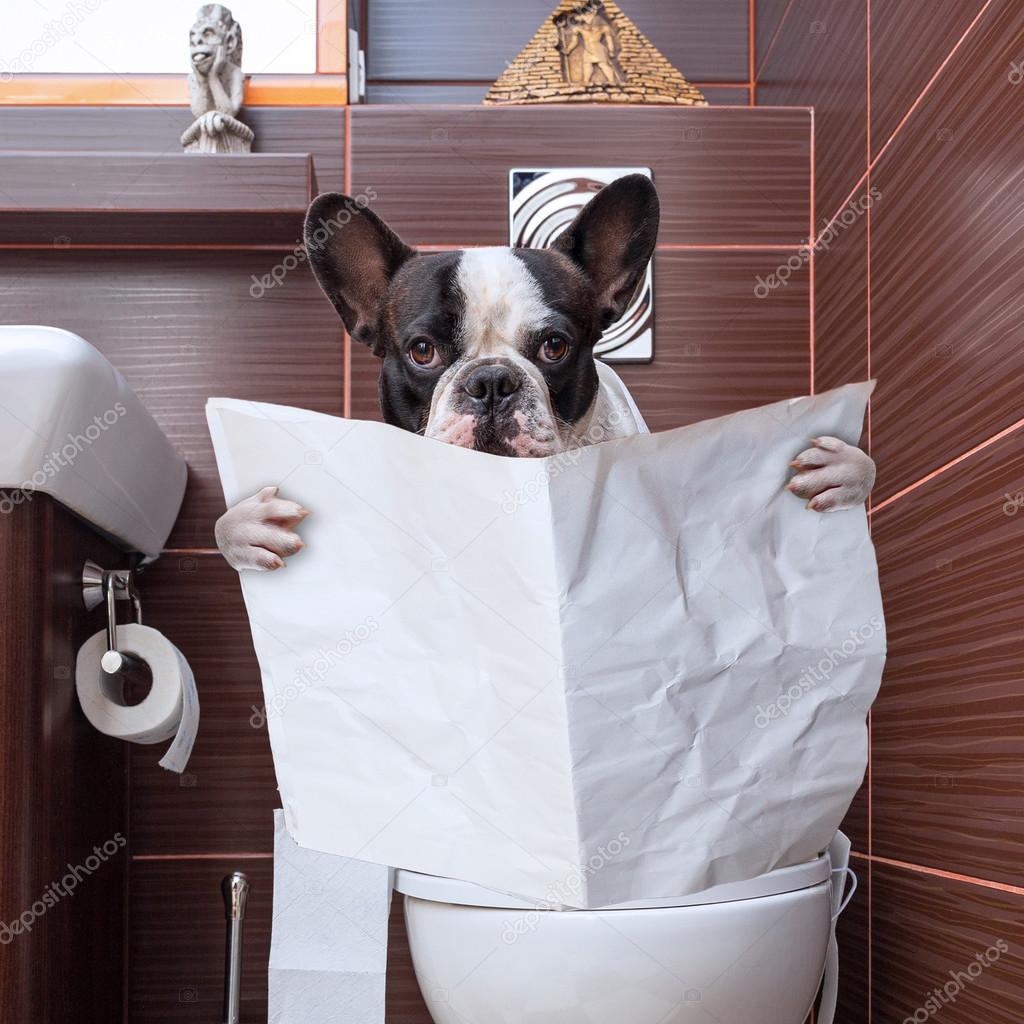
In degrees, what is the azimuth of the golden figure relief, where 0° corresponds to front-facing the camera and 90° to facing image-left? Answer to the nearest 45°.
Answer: approximately 0°

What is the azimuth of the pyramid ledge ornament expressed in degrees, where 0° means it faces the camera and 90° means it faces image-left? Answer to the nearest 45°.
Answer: approximately 0°

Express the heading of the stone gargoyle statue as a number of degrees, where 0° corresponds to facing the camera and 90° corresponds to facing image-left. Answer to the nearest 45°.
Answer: approximately 45°
